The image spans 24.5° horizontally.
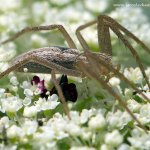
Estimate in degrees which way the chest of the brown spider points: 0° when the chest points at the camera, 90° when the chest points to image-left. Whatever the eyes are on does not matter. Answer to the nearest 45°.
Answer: approximately 270°

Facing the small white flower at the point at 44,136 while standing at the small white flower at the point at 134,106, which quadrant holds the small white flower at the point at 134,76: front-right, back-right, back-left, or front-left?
back-right
